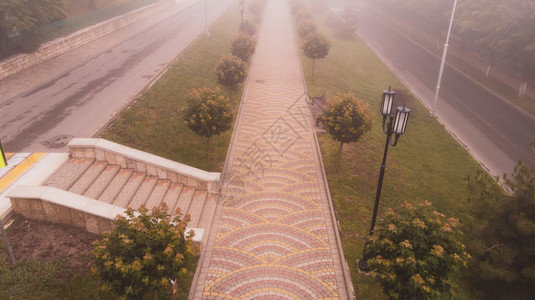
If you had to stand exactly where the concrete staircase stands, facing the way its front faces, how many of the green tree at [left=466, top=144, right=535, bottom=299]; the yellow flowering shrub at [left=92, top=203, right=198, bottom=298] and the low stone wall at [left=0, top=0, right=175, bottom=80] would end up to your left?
1

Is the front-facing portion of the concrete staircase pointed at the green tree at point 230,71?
no

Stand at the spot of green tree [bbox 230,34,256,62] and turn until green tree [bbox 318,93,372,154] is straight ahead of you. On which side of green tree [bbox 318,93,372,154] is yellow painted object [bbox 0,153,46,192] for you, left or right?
right

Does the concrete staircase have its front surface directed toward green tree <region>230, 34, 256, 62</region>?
no

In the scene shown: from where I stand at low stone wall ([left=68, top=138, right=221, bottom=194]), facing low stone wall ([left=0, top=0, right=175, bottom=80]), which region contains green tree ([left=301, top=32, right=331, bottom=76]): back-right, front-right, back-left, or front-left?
front-right

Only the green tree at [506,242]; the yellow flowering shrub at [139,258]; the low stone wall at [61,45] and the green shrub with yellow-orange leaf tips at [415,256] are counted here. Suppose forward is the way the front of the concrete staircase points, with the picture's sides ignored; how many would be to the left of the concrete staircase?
1

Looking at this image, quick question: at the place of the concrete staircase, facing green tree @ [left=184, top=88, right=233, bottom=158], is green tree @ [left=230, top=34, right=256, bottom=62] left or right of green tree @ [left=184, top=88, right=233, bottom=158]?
left
